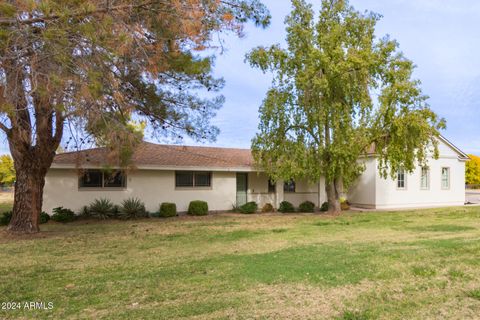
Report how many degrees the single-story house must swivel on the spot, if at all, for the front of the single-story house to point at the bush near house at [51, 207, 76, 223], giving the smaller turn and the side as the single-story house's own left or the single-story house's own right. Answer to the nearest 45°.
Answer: approximately 45° to the single-story house's own right

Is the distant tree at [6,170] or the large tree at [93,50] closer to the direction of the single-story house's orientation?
the large tree

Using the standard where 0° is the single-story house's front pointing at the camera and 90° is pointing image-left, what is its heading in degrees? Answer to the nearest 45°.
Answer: approximately 0°
